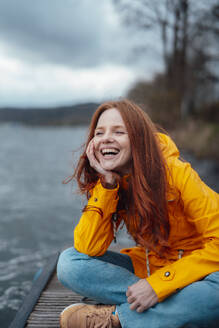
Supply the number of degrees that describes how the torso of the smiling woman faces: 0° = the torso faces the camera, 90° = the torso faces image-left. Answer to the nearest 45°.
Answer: approximately 45°

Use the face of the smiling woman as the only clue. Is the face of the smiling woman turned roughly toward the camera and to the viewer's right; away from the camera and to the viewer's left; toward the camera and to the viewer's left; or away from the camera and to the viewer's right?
toward the camera and to the viewer's left
